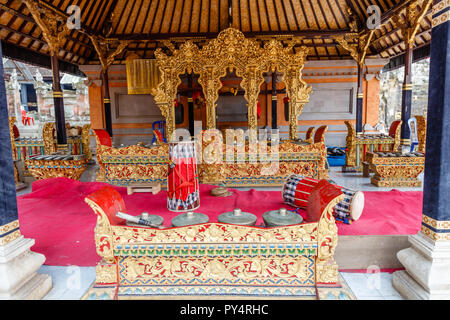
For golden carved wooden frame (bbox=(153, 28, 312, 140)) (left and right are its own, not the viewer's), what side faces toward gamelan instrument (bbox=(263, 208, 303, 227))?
front

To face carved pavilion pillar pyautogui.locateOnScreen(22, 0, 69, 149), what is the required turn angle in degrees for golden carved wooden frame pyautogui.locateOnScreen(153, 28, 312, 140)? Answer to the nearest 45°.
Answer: approximately 90° to its right

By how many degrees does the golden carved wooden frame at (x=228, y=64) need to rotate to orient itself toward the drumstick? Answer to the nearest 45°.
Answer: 0° — it already faces it

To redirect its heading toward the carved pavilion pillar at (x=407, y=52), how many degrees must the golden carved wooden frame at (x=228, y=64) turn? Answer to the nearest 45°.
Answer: approximately 90° to its left

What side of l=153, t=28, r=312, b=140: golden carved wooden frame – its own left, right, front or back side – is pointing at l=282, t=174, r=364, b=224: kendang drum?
front

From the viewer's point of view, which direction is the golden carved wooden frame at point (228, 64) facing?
toward the camera

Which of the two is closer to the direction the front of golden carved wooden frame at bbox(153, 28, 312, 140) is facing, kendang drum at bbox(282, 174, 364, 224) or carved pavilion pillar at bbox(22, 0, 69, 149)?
the kendang drum

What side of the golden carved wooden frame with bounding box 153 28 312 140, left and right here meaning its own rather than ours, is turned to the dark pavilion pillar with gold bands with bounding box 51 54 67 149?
right

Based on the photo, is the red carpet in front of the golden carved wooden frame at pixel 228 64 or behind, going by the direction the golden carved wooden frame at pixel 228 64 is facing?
in front

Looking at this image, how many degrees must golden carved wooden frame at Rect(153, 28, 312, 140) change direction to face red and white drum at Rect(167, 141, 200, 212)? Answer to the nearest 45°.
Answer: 0° — it already faces it

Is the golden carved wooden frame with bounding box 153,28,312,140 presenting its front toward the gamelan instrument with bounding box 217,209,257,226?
yes
